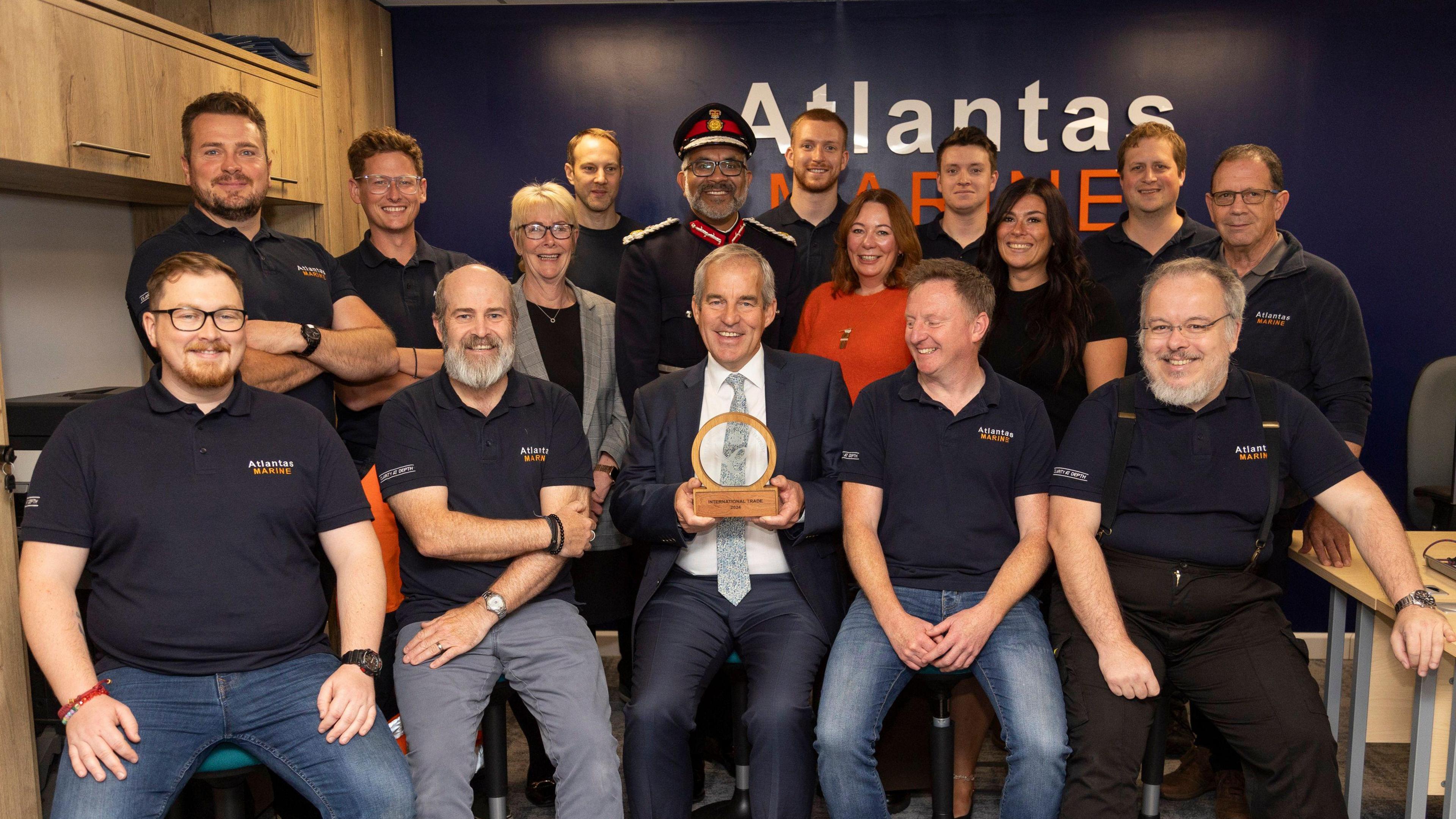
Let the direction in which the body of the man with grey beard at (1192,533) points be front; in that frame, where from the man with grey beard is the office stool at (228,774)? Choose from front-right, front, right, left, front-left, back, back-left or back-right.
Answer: front-right

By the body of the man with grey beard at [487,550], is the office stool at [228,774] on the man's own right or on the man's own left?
on the man's own right

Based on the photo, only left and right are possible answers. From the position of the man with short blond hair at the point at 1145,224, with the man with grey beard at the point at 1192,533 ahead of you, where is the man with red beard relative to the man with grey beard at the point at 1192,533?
right

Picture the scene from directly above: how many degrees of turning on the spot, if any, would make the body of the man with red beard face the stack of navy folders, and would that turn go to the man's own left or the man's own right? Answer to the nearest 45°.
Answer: approximately 180°

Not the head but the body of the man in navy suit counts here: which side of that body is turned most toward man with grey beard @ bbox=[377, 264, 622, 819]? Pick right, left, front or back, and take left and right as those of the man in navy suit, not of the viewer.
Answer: right

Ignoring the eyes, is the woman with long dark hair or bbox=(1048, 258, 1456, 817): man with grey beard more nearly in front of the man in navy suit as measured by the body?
the man with grey beard

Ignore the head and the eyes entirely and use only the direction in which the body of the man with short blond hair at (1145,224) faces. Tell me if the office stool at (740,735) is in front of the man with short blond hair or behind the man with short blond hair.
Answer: in front

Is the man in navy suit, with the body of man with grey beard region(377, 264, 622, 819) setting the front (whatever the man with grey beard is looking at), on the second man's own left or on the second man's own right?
on the second man's own left

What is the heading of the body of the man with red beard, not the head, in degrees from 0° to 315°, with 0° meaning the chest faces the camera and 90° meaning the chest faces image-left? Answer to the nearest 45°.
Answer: approximately 0°

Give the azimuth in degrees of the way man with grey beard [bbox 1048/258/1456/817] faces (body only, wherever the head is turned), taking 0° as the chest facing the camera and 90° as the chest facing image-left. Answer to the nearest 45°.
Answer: approximately 0°

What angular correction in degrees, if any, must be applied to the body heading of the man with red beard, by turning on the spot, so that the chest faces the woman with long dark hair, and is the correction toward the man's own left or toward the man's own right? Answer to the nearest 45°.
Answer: approximately 90° to the man's own left

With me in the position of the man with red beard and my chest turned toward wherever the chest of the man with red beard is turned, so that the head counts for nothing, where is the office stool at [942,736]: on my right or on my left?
on my left
